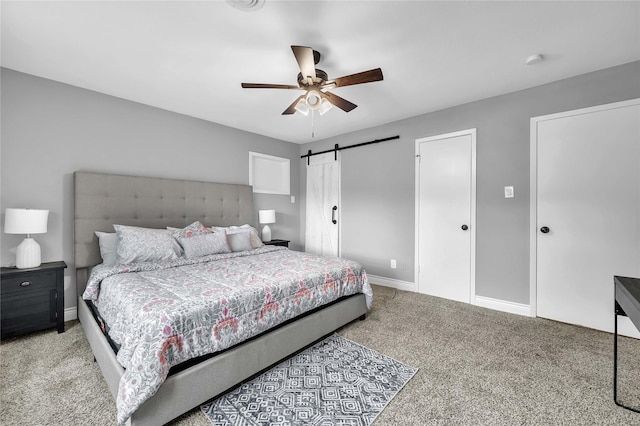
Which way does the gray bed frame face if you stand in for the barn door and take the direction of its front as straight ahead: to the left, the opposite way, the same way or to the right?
to the left

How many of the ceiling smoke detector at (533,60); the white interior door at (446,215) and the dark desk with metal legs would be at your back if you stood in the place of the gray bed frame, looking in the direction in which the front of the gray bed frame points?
0

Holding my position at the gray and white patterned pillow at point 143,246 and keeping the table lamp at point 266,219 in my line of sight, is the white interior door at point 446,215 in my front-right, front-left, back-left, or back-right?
front-right

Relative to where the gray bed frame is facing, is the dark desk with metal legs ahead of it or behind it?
ahead

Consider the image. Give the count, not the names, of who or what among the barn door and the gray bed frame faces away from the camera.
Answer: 0

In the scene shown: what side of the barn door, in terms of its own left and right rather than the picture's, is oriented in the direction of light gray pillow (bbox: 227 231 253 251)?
front

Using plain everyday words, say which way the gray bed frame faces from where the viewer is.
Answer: facing the viewer and to the right of the viewer

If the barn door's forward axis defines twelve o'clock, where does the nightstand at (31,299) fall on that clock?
The nightstand is roughly at 12 o'clock from the barn door.

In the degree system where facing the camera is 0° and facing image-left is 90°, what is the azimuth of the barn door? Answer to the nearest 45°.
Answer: approximately 45°

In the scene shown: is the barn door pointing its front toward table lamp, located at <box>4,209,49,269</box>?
yes

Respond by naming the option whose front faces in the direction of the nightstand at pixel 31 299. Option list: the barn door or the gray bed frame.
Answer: the barn door

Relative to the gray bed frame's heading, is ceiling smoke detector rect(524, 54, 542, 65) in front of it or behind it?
in front

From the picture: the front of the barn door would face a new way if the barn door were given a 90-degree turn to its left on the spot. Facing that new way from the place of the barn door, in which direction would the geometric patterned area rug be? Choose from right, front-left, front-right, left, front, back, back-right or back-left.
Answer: front-right

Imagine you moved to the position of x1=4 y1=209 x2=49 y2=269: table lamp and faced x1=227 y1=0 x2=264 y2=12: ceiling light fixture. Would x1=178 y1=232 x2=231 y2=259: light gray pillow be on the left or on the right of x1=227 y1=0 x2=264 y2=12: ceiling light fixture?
left

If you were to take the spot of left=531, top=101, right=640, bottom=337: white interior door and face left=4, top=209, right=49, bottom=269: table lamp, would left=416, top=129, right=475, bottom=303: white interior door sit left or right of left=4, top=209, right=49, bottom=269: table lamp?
right

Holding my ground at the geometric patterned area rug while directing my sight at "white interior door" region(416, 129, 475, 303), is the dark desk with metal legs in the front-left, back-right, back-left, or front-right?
front-right

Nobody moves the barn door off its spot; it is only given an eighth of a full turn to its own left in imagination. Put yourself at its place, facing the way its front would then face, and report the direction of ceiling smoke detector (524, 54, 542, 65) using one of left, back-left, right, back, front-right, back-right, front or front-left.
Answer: front-left
